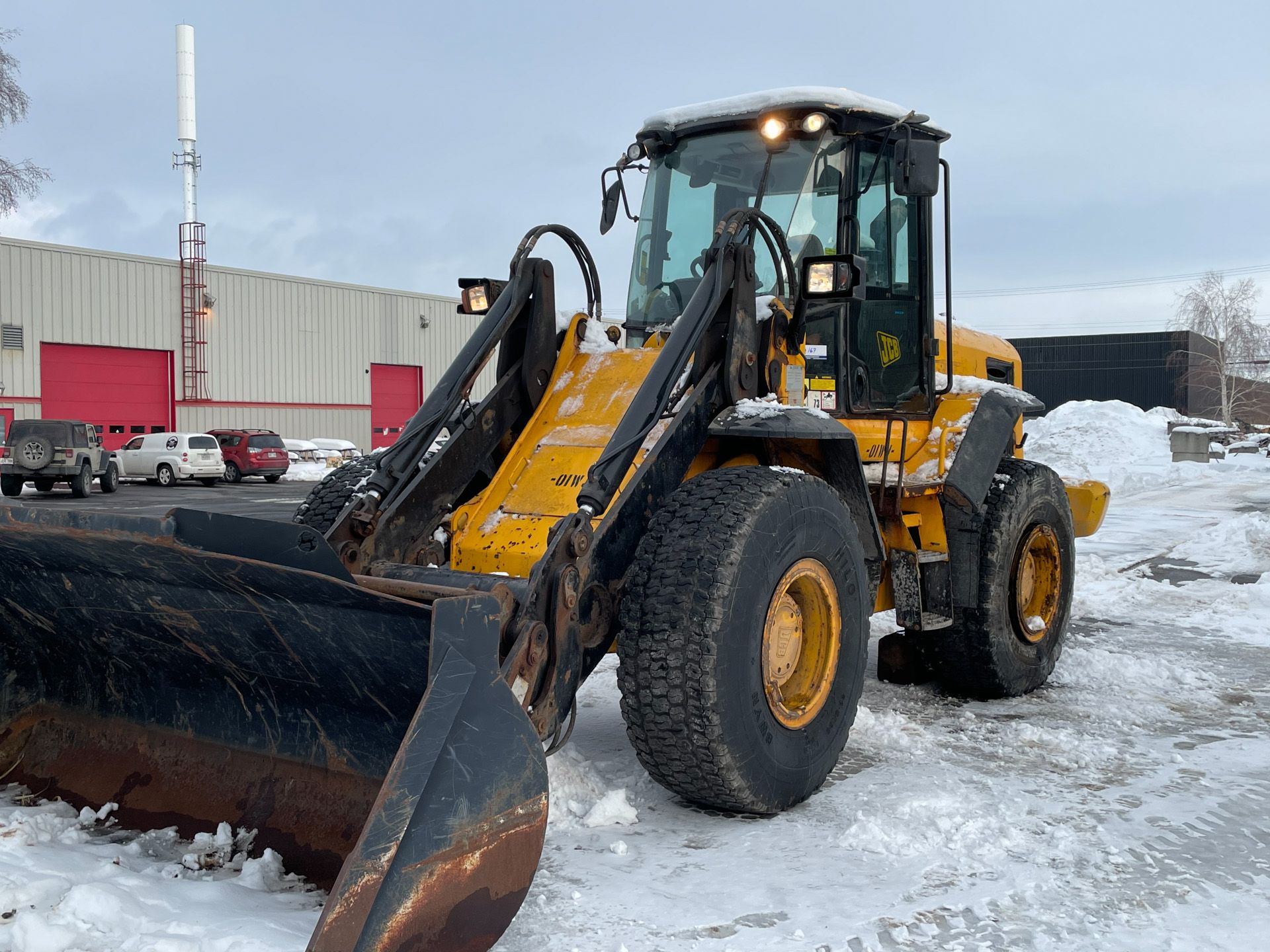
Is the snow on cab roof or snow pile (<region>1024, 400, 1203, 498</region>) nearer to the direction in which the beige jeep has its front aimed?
the snow pile

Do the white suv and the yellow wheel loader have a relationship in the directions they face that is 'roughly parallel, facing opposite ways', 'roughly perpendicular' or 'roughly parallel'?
roughly perpendicular

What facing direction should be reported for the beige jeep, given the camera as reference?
facing away from the viewer and to the right of the viewer

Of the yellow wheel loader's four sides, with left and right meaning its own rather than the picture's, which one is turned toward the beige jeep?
right

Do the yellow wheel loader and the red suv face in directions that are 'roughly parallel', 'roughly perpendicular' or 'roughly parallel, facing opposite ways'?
roughly perpendicular

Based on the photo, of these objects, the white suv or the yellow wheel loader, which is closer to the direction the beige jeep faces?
the white suv

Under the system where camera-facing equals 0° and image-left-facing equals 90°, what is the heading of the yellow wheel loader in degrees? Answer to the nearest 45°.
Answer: approximately 45°
